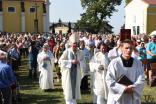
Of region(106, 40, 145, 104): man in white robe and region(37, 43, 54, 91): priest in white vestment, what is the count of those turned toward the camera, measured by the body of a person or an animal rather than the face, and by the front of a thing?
2

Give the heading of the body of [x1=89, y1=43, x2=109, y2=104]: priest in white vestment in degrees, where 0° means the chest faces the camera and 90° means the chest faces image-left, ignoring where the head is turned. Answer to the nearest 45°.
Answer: approximately 315°

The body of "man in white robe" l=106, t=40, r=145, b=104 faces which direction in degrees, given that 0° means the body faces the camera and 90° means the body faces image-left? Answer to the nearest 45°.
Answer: approximately 0°

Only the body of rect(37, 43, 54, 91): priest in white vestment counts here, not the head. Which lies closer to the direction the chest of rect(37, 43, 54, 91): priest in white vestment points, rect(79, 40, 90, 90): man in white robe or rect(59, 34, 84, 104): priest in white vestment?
the priest in white vestment

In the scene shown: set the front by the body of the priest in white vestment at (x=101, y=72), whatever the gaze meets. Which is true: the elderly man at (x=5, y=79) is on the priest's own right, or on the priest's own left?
on the priest's own right

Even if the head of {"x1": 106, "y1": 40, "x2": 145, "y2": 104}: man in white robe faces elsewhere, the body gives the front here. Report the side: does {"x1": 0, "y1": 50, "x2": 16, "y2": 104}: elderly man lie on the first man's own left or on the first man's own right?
on the first man's own right

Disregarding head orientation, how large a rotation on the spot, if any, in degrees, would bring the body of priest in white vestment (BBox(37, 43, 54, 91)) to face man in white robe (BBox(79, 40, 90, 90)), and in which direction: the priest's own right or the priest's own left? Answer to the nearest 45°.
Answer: approximately 45° to the priest's own left

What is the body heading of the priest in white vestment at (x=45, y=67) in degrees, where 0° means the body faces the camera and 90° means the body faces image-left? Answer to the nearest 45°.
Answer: approximately 0°

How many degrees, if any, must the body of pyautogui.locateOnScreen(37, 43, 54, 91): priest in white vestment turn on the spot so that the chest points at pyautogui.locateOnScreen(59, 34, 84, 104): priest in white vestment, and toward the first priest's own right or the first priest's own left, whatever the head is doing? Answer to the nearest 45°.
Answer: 0° — they already face them
